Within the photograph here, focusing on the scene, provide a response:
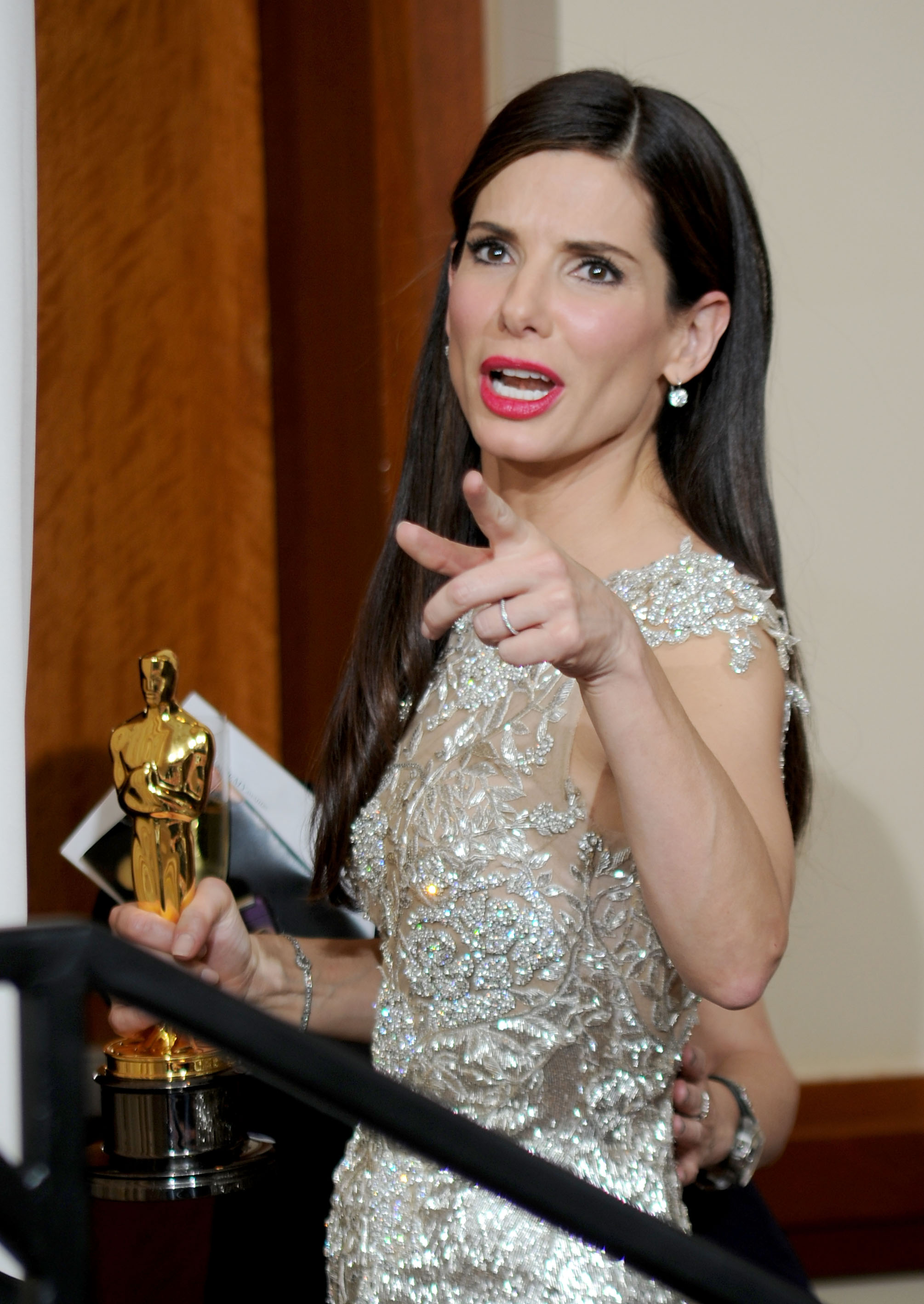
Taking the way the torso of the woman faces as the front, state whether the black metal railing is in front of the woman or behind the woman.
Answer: in front

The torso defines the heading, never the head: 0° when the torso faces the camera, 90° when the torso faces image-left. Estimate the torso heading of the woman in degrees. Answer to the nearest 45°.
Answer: approximately 45°

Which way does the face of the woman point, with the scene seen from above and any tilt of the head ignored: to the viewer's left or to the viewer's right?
to the viewer's left
